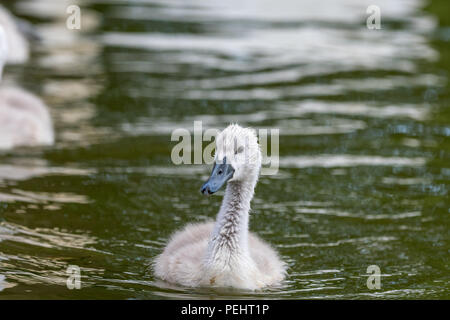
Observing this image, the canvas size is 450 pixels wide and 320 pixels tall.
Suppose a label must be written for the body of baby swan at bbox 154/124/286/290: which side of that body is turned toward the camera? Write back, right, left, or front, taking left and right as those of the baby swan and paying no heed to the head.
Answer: front

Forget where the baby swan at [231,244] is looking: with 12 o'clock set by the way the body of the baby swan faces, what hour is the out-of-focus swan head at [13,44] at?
The out-of-focus swan head is roughly at 5 o'clock from the baby swan.

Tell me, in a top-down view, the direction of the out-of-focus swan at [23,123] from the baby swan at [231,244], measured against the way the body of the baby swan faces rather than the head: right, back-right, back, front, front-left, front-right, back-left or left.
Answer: back-right
